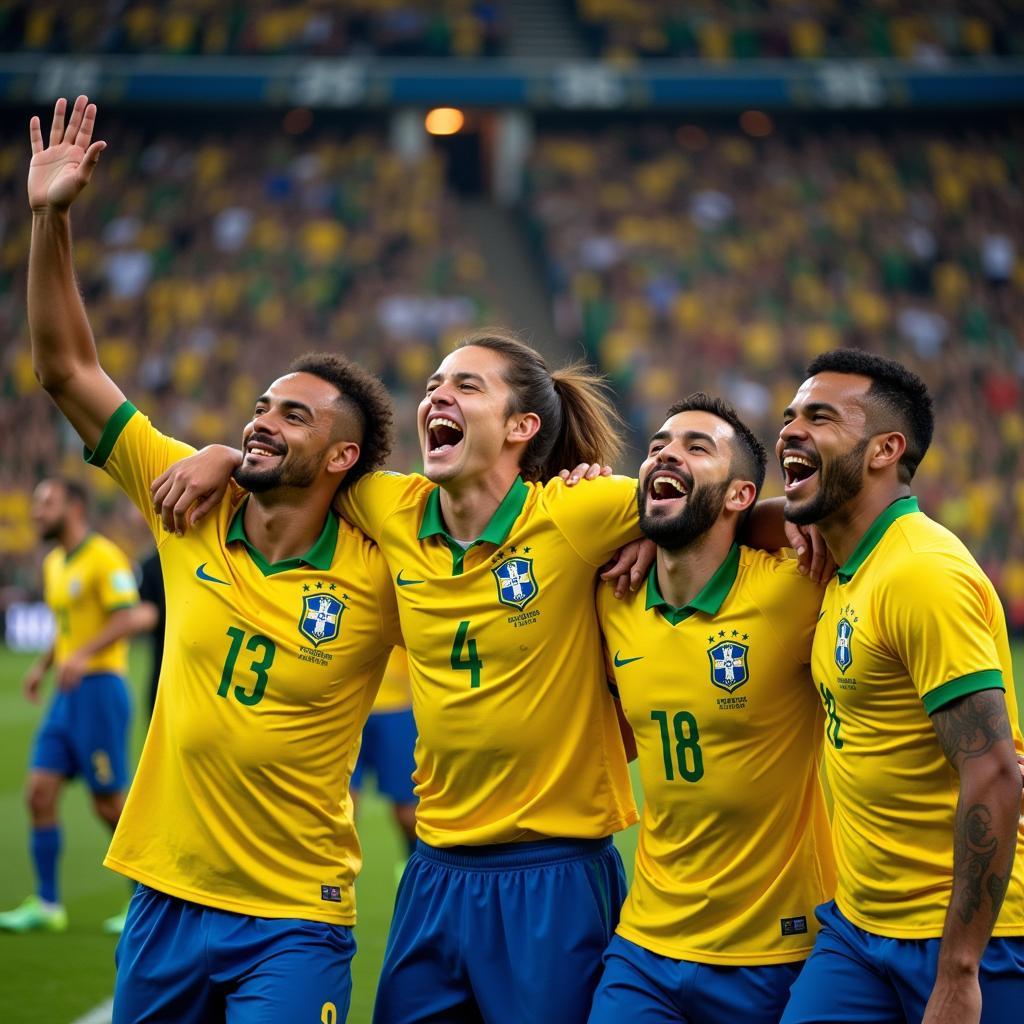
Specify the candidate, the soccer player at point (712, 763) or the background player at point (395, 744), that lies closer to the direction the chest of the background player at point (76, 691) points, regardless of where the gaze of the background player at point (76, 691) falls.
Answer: the soccer player

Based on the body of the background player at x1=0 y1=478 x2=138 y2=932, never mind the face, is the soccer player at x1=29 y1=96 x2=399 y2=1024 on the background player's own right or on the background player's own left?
on the background player's own left

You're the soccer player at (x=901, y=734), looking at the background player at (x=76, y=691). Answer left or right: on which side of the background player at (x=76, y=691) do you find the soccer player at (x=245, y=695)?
left

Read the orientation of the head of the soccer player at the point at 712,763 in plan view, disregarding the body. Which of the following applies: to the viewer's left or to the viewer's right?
to the viewer's left

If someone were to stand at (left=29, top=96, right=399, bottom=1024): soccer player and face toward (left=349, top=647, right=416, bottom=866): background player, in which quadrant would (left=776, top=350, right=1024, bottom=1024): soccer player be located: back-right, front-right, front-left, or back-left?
back-right

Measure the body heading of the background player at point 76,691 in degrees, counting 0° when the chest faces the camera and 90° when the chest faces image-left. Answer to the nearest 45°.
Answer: approximately 45°

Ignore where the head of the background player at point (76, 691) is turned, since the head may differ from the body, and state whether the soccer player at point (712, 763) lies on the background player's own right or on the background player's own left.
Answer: on the background player's own left

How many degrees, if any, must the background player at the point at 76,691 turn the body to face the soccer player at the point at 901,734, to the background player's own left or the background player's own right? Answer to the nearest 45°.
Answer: approximately 45° to the background player's own left

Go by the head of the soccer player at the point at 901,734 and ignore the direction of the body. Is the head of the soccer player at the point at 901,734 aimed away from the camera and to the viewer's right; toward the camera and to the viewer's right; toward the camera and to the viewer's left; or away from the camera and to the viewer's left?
toward the camera and to the viewer's left

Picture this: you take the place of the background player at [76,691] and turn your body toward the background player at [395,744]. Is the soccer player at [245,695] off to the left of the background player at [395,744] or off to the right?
right

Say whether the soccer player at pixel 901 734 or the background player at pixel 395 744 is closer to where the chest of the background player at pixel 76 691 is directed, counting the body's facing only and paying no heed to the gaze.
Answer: the soccer player

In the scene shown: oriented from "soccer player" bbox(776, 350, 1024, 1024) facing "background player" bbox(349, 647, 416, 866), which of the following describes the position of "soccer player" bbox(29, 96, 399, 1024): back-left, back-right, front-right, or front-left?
front-left

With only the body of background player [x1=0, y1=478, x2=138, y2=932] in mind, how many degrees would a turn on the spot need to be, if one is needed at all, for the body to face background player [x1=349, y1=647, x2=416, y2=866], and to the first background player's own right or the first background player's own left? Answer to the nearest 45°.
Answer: approximately 90° to the first background player's own left

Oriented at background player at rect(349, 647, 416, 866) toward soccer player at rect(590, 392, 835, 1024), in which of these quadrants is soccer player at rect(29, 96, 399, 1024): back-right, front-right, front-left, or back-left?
front-right
